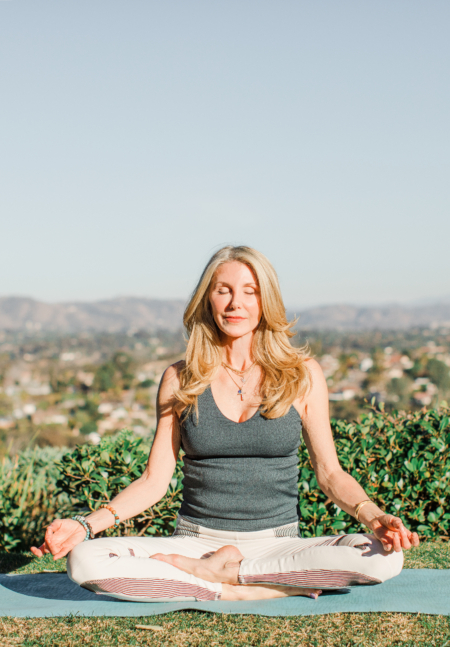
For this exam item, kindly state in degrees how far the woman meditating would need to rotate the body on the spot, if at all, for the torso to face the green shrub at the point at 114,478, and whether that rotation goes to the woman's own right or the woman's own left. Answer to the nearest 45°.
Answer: approximately 135° to the woman's own right

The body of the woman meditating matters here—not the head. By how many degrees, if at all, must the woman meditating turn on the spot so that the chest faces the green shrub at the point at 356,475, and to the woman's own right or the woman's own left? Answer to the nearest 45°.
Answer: approximately 135° to the woman's own left

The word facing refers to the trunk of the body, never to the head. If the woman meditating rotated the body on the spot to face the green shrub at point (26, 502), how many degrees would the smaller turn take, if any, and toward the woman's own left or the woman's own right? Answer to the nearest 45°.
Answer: approximately 135° to the woman's own right

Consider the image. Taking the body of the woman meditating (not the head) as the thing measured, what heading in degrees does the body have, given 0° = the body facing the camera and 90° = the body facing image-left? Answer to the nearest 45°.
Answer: approximately 0°
